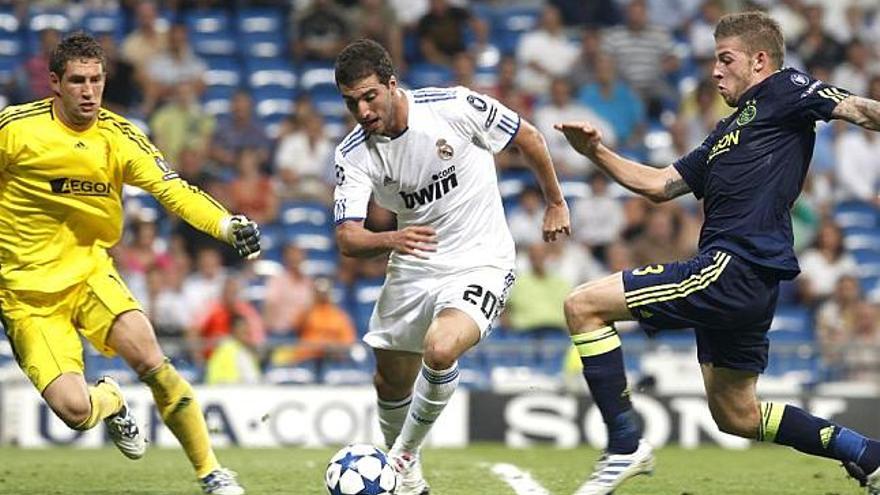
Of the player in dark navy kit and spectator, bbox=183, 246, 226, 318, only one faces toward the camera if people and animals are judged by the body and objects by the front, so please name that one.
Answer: the spectator

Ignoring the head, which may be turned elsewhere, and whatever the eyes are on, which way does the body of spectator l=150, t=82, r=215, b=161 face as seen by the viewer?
toward the camera

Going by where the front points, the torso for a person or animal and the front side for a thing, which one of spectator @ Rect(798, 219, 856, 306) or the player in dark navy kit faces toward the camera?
the spectator

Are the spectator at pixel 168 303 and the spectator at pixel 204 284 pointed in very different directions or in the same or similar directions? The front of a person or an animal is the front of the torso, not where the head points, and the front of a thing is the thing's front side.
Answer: same or similar directions

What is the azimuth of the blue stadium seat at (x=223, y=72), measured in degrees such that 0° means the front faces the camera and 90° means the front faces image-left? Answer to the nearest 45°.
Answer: approximately 0°

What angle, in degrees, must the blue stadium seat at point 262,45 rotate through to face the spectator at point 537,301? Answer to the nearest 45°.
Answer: approximately 45° to its left

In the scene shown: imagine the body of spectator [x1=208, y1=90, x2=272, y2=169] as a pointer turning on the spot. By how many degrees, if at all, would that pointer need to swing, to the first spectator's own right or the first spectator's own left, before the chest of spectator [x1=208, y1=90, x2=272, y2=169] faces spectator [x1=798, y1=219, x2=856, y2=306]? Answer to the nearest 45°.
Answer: approximately 90° to the first spectator's own left

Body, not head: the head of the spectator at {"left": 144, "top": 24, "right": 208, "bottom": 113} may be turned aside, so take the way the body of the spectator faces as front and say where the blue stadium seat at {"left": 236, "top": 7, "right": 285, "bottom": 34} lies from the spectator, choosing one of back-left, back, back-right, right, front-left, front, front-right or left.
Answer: back-left

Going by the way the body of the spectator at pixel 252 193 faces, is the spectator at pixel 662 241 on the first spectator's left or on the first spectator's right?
on the first spectator's left

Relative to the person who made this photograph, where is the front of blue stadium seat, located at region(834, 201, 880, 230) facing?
facing the viewer

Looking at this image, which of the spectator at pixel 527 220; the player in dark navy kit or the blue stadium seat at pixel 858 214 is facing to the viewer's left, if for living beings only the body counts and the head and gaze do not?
the player in dark navy kit

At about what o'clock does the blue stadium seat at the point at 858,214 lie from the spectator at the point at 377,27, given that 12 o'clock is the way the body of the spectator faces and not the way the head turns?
The blue stadium seat is roughly at 9 o'clock from the spectator.

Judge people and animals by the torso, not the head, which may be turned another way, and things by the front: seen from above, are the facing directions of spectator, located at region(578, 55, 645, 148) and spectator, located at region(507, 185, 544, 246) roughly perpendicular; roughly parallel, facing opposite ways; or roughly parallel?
roughly parallel

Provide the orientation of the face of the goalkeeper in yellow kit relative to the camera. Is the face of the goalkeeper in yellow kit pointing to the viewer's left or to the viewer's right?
to the viewer's right

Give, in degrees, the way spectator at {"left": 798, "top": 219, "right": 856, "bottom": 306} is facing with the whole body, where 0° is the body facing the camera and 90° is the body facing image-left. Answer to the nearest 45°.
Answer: approximately 0°

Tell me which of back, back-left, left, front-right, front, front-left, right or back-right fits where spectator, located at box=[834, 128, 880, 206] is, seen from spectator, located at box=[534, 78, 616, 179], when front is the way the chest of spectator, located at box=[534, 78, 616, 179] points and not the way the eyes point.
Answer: left
